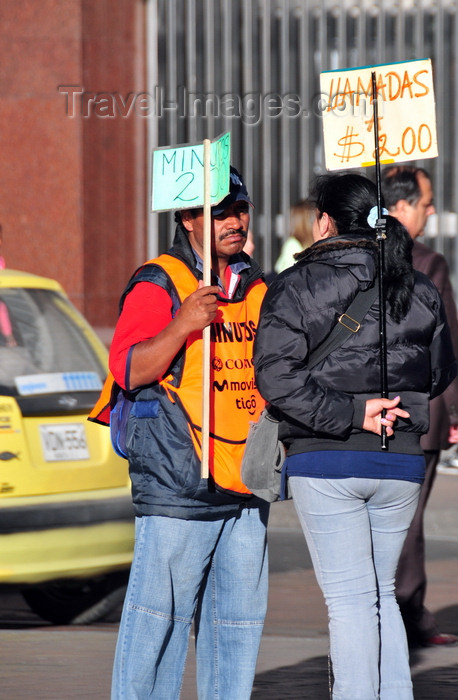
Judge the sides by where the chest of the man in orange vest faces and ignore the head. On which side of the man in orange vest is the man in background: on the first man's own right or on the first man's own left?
on the first man's own left

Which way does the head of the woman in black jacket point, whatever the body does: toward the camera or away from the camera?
away from the camera

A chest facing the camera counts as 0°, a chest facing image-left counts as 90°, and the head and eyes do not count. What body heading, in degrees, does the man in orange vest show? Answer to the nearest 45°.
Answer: approximately 315°
